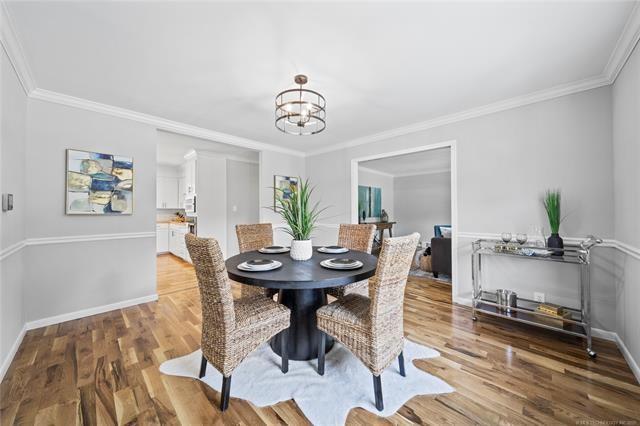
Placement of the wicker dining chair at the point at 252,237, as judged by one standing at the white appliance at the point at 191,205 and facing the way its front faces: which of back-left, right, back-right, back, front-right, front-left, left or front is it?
front-left

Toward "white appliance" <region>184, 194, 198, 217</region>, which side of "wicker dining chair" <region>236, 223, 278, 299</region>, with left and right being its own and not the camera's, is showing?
back

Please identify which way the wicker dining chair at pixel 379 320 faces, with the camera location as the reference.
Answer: facing away from the viewer and to the left of the viewer

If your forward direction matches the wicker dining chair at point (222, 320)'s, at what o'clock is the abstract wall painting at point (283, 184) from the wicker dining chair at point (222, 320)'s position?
The abstract wall painting is roughly at 11 o'clock from the wicker dining chair.

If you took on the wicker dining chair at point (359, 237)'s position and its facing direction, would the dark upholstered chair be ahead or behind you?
behind

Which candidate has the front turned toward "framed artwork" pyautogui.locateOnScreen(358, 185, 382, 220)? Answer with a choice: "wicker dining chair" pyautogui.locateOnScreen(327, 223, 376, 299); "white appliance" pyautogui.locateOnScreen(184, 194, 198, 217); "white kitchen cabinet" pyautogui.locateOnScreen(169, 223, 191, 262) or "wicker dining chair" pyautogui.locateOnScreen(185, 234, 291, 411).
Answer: "wicker dining chair" pyautogui.locateOnScreen(185, 234, 291, 411)

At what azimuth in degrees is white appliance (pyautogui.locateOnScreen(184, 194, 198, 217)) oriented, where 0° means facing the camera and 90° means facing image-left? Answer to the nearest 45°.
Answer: approximately 45°

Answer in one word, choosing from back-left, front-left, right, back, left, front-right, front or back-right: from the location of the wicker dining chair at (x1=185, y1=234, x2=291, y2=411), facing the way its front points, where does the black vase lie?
front-right

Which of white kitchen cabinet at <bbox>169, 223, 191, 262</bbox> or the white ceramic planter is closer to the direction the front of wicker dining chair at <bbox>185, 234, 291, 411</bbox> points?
the white ceramic planter

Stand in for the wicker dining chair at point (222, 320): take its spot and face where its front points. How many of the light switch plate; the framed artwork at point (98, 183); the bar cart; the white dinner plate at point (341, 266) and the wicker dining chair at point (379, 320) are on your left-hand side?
2

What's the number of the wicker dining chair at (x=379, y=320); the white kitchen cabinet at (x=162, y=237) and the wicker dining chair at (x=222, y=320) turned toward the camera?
1

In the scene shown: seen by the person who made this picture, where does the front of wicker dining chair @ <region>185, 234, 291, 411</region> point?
facing away from the viewer and to the right of the viewer

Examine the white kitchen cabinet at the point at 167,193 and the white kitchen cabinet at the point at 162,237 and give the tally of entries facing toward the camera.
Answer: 2
